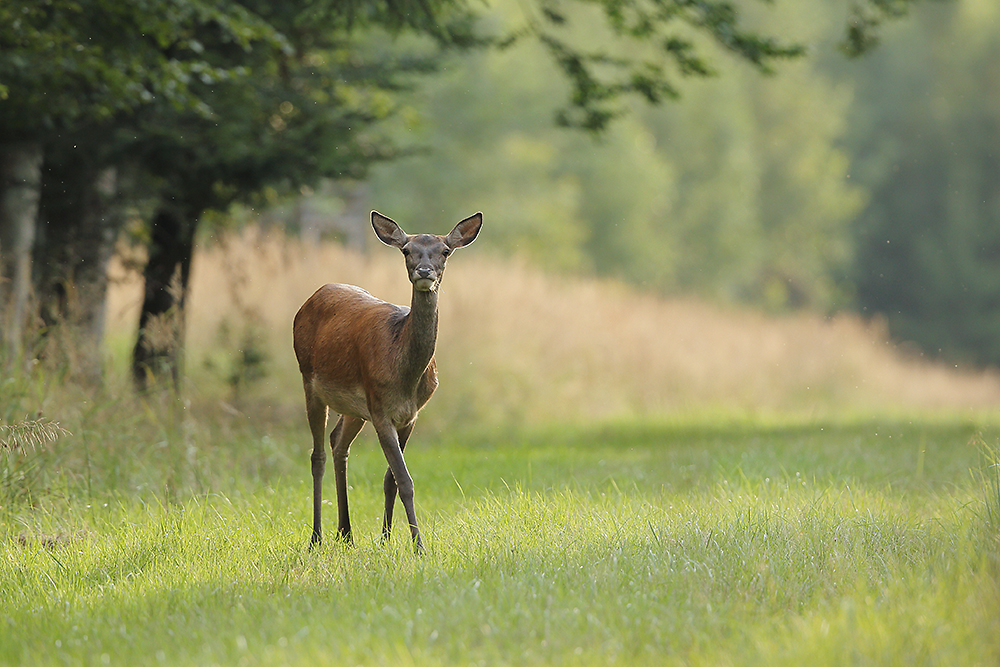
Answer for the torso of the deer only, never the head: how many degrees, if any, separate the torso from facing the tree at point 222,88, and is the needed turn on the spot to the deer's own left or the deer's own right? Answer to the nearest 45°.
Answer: approximately 135° to the deer's own left

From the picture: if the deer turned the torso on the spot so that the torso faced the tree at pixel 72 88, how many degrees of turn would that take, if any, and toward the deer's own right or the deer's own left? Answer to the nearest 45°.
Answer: approximately 180°

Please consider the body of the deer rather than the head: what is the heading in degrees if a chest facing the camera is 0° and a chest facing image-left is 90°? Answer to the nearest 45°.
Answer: approximately 315°
